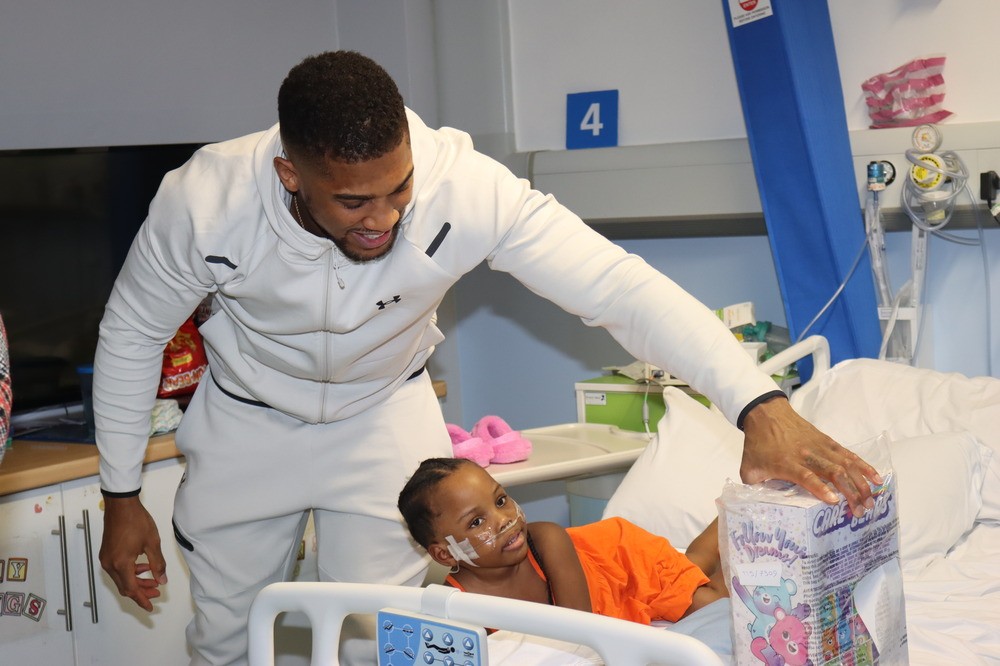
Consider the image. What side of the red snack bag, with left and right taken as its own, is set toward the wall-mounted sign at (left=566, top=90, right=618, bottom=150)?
left

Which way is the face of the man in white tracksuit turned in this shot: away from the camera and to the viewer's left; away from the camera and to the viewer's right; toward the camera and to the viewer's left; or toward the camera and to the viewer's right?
toward the camera and to the viewer's right

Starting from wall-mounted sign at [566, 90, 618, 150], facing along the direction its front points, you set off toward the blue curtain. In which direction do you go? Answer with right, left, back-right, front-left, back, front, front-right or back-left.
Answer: front-left

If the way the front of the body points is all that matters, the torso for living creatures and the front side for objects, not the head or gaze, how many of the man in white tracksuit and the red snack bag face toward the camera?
2

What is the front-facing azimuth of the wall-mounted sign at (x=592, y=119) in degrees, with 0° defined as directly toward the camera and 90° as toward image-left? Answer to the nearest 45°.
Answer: approximately 0°

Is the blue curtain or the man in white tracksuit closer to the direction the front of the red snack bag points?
the man in white tracksuit

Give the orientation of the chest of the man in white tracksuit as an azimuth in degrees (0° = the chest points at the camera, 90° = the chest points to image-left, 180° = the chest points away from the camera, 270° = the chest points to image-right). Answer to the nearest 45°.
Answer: approximately 0°

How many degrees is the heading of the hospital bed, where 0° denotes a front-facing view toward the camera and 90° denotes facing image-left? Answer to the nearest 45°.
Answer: approximately 45°
